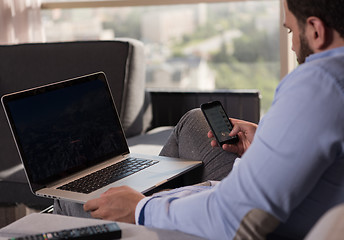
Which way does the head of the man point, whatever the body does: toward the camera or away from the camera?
away from the camera

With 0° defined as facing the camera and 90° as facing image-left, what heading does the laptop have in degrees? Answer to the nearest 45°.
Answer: approximately 315°

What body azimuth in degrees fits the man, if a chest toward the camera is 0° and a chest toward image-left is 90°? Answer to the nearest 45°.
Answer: approximately 135°
